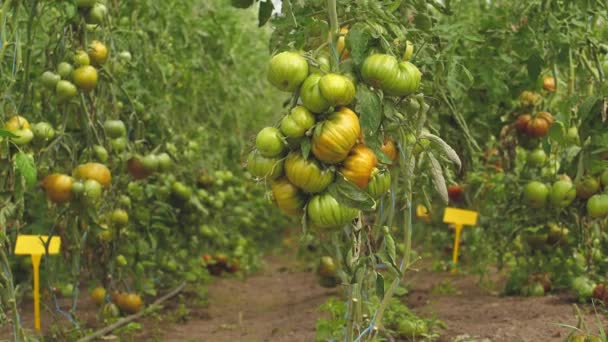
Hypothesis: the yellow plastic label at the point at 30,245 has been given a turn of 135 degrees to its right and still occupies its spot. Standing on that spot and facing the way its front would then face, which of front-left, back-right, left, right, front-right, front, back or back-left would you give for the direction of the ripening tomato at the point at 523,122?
back-right

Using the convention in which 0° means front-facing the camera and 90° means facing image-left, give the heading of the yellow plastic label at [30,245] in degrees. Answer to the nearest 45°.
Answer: approximately 0°

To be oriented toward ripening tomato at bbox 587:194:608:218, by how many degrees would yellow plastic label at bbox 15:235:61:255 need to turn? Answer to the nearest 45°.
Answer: approximately 45° to its left

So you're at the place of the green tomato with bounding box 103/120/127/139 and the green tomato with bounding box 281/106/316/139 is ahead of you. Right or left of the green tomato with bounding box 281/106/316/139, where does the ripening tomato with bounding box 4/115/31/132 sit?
right

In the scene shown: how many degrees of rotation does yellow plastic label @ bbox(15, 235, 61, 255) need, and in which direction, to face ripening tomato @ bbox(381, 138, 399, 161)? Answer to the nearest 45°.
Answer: approximately 45° to its left
